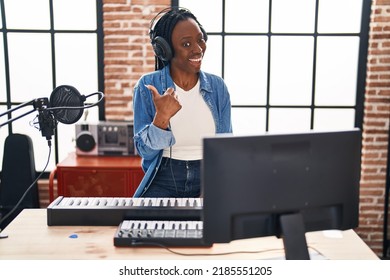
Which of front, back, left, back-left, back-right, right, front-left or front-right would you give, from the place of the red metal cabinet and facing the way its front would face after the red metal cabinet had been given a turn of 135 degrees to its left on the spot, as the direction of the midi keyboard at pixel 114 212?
back-right

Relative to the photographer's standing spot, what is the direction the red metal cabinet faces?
facing the viewer

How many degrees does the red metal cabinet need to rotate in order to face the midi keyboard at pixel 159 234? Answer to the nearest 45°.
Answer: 0° — it already faces it

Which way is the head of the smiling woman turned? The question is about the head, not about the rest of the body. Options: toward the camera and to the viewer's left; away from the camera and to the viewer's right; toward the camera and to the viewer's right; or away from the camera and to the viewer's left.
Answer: toward the camera and to the viewer's right

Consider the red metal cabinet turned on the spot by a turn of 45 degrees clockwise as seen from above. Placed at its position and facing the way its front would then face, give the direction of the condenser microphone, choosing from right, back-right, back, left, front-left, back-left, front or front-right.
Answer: front-left

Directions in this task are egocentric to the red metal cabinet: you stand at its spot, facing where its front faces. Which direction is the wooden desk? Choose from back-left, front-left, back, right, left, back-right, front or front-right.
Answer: front
